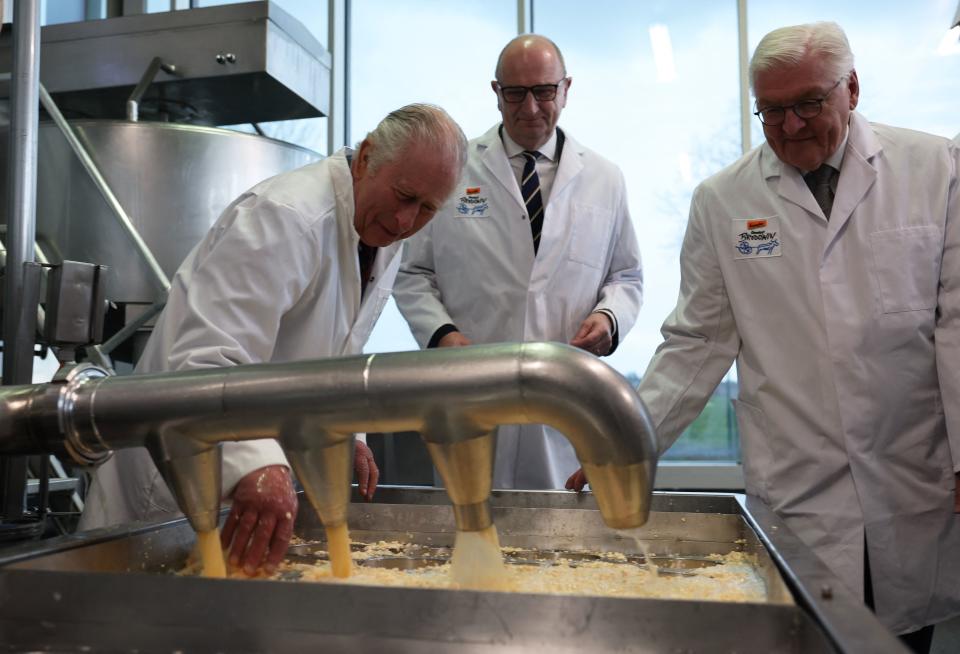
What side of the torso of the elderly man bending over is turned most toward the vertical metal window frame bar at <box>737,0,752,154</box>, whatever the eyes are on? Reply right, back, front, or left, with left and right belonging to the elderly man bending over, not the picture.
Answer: left

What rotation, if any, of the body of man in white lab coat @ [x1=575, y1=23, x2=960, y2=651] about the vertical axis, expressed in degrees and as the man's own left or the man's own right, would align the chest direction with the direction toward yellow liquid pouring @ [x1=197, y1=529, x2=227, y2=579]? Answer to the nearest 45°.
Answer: approximately 45° to the man's own right

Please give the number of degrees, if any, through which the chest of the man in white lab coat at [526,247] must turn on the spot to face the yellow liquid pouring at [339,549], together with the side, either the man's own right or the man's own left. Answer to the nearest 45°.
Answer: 0° — they already face it

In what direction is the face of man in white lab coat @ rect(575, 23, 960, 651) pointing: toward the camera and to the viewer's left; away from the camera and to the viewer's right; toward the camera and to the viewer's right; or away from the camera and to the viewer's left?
toward the camera and to the viewer's left

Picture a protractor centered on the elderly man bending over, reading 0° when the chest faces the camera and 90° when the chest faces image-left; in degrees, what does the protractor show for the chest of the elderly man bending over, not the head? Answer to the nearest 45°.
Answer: approximately 315°

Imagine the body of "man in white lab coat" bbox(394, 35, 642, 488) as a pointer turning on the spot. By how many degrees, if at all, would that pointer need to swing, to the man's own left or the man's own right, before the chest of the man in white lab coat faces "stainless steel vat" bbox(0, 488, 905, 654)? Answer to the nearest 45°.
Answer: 0° — they already face it

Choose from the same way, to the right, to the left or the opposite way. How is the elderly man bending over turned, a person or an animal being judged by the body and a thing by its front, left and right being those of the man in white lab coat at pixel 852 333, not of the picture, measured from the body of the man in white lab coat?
to the left

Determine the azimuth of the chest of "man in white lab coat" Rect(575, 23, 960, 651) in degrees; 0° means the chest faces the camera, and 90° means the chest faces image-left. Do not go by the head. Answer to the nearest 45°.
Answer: approximately 0°

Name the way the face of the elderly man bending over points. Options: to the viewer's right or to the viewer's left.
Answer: to the viewer's right

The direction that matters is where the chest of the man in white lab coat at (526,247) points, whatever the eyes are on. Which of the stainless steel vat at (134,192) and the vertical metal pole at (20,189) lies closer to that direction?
the vertical metal pole

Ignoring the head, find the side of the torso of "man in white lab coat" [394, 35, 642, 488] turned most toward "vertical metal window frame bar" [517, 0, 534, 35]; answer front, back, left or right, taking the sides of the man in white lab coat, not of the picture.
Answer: back
